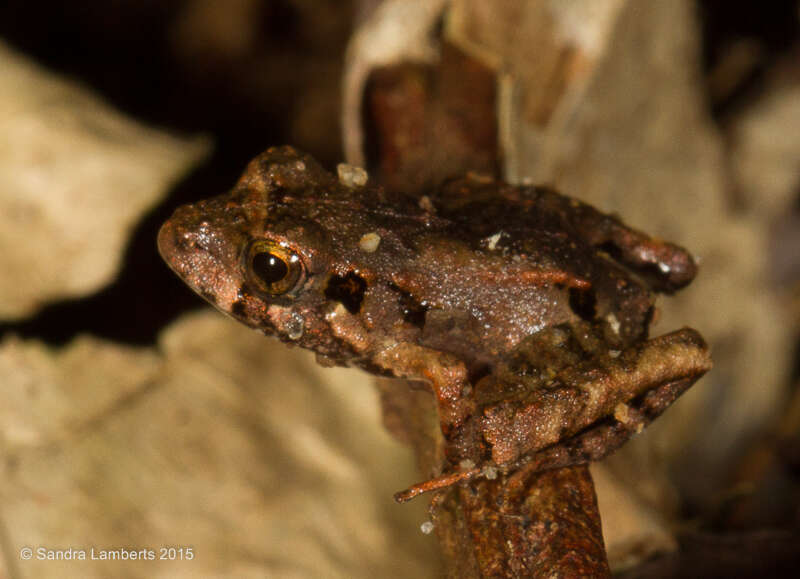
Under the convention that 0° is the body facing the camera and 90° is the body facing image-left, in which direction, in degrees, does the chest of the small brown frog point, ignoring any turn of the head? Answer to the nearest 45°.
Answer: approximately 90°
